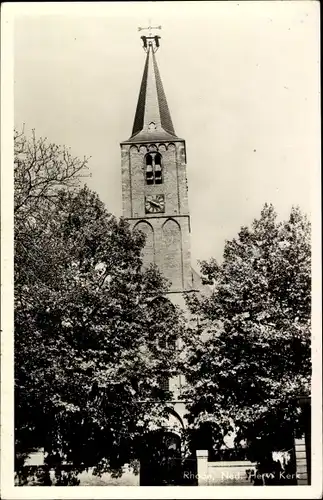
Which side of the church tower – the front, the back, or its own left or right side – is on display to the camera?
front

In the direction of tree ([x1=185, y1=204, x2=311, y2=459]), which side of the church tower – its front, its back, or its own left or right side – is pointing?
front

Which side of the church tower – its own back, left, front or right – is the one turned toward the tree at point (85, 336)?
front
